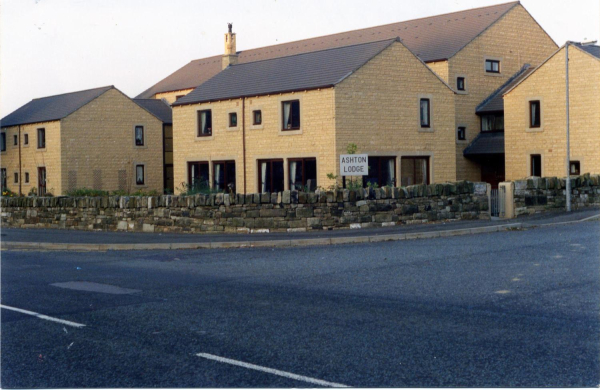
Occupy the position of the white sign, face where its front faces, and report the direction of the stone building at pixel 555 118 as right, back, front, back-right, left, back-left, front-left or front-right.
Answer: back-left

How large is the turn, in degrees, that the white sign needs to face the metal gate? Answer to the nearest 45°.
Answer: approximately 135° to its left

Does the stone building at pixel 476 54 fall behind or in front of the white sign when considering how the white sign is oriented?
behind

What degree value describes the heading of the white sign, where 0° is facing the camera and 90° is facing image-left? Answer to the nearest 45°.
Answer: approximately 0°

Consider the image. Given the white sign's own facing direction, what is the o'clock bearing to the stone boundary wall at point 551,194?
The stone boundary wall is roughly at 8 o'clock from the white sign.

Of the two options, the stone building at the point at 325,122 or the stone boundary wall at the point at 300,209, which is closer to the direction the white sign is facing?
the stone boundary wall

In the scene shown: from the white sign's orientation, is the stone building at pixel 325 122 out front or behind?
behind

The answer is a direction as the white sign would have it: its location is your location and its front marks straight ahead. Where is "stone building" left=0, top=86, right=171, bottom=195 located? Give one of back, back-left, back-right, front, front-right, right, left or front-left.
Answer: back-right
